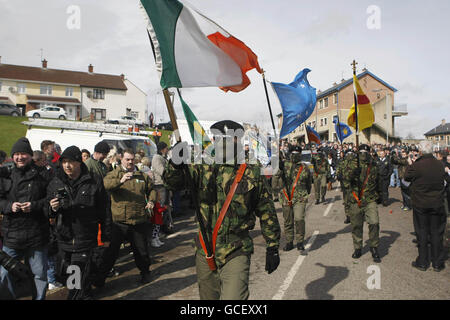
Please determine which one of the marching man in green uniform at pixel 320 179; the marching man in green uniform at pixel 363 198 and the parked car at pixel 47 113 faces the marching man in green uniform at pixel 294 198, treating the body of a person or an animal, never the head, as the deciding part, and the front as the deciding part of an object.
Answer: the marching man in green uniform at pixel 320 179

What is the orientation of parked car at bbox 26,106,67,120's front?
to the viewer's left

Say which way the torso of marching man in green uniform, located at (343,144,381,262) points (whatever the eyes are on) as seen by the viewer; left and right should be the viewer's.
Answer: facing the viewer

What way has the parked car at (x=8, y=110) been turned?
to the viewer's right

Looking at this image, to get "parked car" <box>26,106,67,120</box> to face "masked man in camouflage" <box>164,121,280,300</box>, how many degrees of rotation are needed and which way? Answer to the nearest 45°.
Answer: approximately 90° to its left

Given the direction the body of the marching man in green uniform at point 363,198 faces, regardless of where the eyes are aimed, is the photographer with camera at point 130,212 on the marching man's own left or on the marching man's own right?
on the marching man's own right

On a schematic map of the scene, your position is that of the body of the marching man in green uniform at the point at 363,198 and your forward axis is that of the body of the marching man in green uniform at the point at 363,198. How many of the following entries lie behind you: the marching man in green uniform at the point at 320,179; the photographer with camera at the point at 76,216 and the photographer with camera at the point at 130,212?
1

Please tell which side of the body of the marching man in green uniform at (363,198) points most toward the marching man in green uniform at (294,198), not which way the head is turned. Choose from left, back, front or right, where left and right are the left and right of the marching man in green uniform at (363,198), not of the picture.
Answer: right

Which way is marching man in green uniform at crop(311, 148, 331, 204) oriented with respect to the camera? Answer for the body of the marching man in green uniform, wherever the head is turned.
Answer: toward the camera
